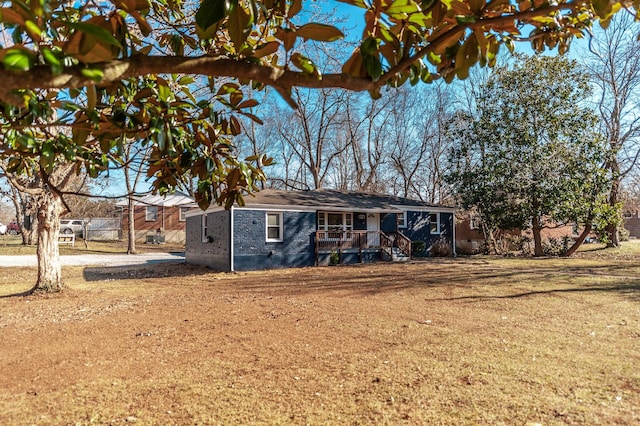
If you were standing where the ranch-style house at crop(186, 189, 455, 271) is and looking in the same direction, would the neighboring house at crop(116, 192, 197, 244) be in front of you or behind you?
behind

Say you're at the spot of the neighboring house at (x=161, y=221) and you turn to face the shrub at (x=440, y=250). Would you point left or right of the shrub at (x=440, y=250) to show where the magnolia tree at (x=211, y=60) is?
right

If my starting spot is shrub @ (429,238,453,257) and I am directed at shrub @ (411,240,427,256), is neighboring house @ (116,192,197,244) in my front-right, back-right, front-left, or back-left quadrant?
front-right

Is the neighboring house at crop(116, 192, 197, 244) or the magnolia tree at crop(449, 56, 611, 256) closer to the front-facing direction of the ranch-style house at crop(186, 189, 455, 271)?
the magnolia tree

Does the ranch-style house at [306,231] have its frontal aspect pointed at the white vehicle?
no

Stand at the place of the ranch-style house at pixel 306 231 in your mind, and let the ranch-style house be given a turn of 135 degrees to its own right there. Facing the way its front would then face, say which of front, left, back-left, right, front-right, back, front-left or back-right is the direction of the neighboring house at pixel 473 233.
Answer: back-right

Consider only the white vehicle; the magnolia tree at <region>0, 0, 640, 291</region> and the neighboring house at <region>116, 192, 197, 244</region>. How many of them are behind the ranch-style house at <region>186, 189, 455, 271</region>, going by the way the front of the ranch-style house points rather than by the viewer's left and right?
2

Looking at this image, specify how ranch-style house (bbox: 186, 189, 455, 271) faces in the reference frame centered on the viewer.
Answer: facing the viewer and to the right of the viewer

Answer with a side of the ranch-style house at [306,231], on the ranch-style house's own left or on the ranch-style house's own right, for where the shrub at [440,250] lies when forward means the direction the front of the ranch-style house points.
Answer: on the ranch-style house's own left

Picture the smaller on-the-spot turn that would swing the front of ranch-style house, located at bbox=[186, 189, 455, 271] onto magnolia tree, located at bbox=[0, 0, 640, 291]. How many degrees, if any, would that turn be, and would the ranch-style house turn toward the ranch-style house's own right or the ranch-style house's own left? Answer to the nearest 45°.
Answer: approximately 45° to the ranch-style house's own right
